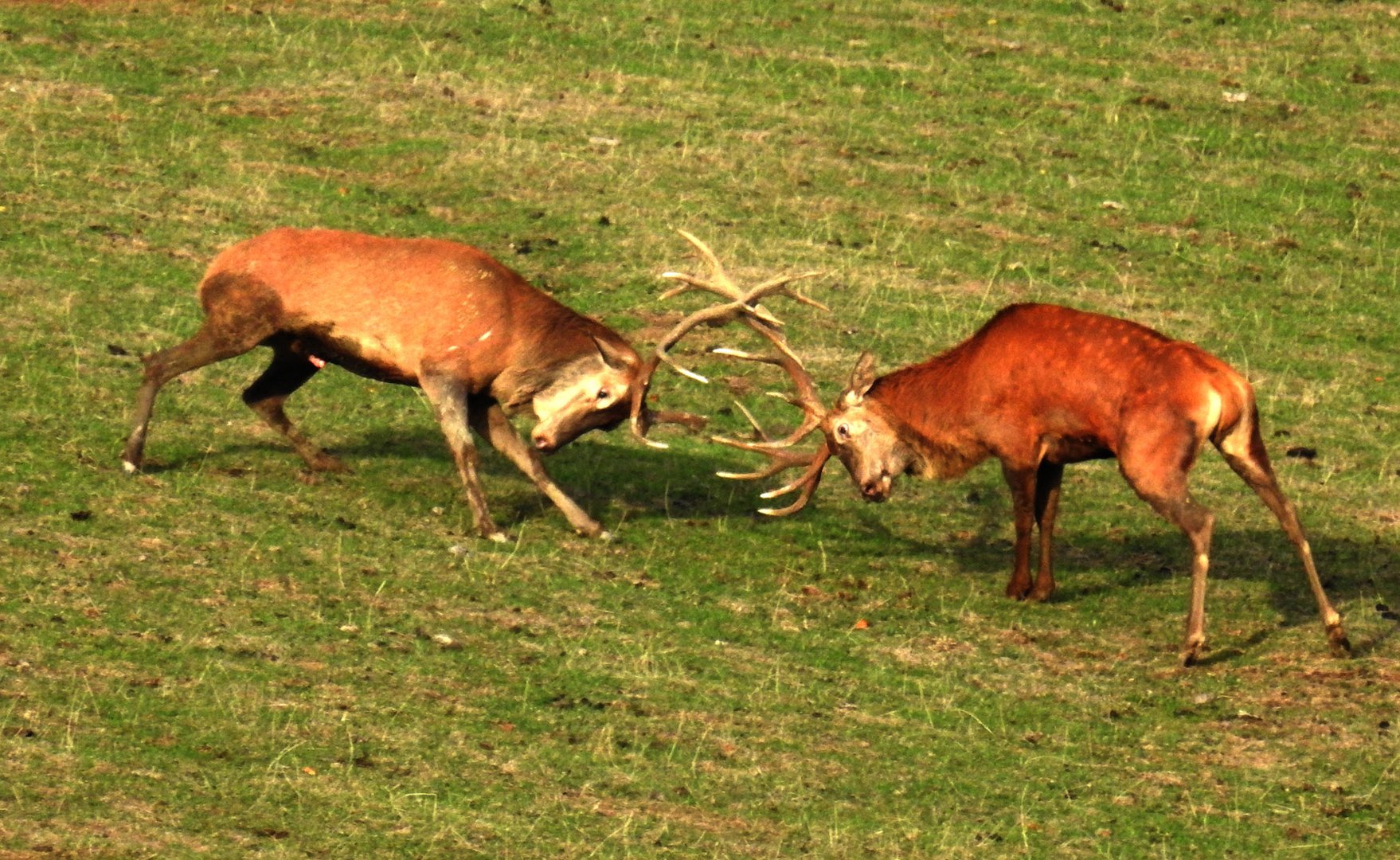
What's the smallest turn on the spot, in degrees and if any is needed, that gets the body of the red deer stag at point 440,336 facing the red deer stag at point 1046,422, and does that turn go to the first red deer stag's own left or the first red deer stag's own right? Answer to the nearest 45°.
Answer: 0° — it already faces it

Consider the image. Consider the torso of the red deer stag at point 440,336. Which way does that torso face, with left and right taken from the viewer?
facing to the right of the viewer
